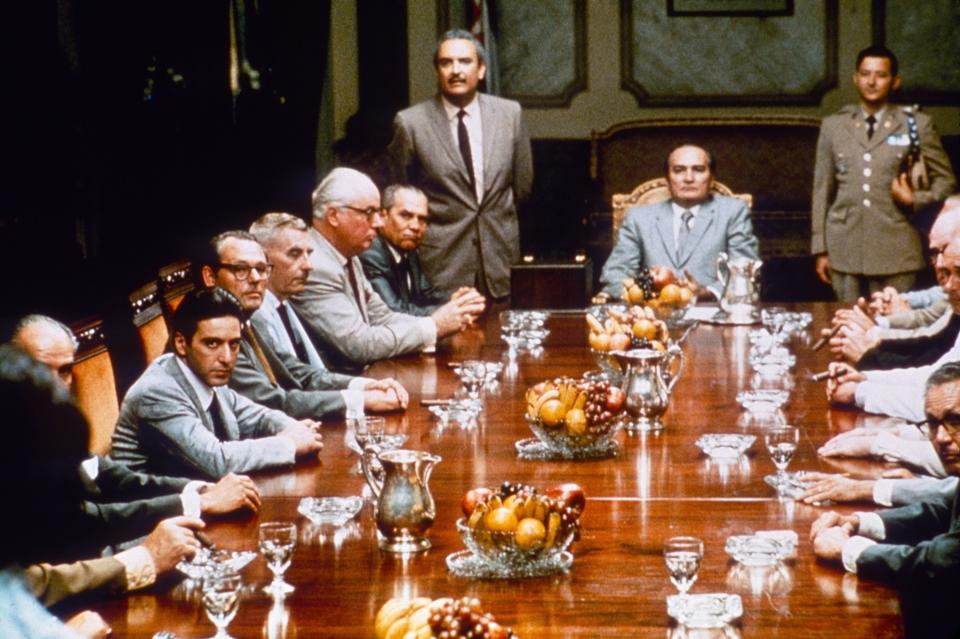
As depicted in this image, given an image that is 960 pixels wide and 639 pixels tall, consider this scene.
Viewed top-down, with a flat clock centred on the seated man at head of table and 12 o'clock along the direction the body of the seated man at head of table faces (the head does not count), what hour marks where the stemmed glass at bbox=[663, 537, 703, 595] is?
The stemmed glass is roughly at 12 o'clock from the seated man at head of table.

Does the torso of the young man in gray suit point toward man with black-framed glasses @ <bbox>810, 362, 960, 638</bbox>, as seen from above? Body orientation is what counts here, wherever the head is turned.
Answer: yes

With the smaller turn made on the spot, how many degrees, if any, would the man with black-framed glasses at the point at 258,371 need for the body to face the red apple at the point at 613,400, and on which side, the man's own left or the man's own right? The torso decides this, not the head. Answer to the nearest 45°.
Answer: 0° — they already face it

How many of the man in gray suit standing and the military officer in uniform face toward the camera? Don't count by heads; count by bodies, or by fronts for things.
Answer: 2

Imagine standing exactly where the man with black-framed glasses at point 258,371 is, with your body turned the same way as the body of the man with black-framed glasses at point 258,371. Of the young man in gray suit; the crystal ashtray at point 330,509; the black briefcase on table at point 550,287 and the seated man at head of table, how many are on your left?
2

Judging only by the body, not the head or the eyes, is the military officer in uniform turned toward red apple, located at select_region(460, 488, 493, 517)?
yes

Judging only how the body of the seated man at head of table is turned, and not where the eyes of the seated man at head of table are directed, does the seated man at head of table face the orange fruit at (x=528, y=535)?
yes
